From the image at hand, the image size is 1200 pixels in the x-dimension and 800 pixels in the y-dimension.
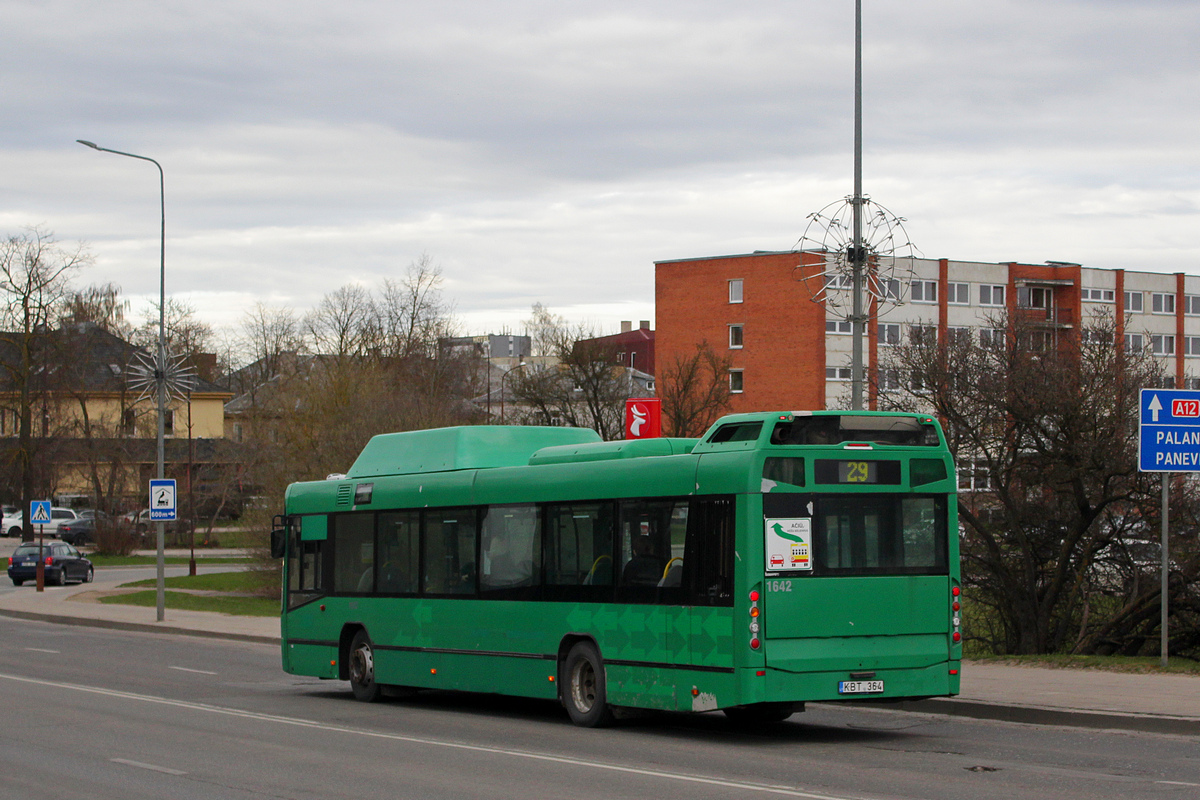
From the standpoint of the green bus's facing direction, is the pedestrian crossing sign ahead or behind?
ahead

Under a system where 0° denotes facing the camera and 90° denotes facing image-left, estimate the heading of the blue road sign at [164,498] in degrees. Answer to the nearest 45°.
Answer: approximately 0°

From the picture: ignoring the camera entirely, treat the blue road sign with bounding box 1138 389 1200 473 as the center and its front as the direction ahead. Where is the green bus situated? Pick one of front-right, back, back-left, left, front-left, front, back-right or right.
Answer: front-right

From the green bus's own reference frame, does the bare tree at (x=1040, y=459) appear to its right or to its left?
on its right

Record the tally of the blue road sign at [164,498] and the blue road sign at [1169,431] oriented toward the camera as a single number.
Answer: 2

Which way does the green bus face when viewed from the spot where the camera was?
facing away from the viewer and to the left of the viewer

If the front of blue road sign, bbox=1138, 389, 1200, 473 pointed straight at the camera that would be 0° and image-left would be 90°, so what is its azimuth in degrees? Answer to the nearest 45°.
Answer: approximately 0°
